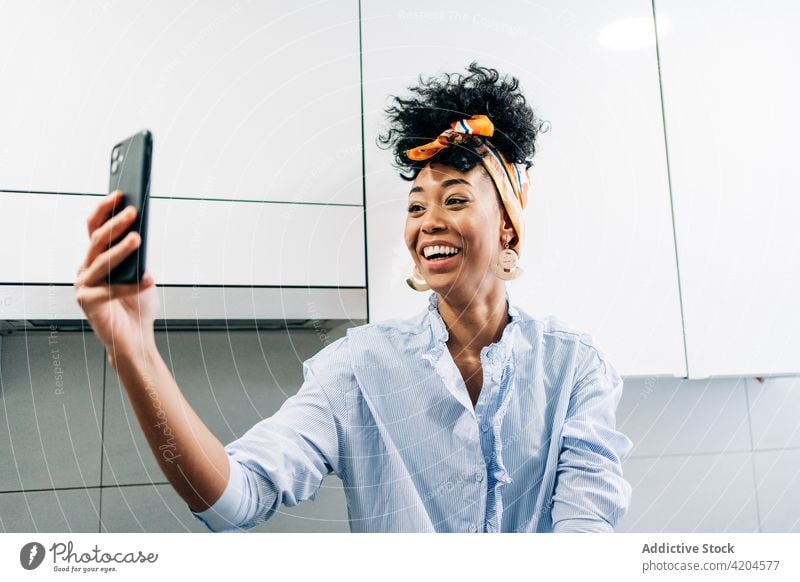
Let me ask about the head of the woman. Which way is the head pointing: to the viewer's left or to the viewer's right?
to the viewer's left

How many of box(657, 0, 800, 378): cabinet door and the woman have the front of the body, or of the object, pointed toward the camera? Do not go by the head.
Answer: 2

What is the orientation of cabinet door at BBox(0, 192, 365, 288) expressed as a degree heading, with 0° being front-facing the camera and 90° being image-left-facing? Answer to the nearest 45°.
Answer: approximately 0°

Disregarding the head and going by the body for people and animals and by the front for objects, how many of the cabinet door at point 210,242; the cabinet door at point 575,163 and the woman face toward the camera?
3

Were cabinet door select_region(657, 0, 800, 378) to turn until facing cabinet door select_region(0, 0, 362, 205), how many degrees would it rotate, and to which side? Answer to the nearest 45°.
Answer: approximately 45° to its right

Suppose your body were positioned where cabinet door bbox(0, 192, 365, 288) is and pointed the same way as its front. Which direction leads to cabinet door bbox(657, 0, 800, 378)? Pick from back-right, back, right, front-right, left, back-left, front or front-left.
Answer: left

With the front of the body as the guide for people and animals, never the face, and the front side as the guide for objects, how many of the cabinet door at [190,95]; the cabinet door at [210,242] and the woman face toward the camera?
3

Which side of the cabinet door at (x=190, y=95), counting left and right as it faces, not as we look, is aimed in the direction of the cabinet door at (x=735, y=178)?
left
